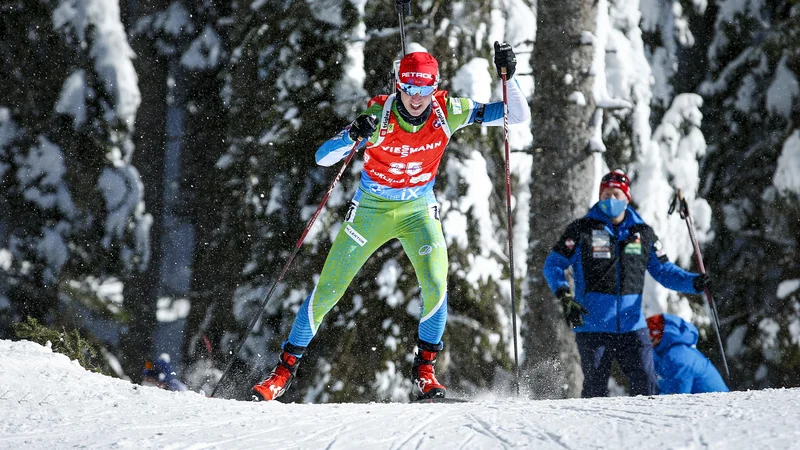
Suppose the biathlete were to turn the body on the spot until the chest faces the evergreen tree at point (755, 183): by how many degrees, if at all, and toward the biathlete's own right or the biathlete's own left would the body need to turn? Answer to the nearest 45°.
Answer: approximately 135° to the biathlete's own left

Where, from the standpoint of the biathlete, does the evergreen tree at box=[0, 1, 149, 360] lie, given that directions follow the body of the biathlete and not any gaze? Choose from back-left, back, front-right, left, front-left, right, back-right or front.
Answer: back-right

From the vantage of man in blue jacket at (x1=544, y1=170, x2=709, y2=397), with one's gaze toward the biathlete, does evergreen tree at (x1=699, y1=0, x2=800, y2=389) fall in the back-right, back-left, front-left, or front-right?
back-right
